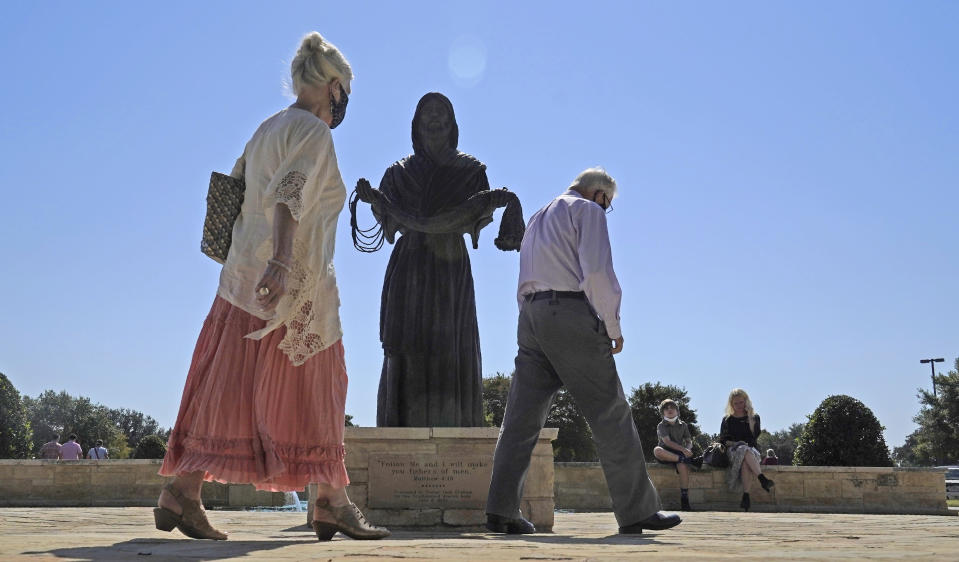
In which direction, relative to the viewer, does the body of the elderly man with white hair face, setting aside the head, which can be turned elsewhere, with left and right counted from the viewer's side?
facing away from the viewer and to the right of the viewer

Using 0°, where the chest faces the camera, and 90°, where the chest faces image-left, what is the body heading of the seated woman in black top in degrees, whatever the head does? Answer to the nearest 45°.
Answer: approximately 0°

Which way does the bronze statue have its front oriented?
toward the camera

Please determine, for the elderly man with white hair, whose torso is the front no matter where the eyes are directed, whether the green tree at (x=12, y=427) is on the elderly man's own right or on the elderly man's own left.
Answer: on the elderly man's own left

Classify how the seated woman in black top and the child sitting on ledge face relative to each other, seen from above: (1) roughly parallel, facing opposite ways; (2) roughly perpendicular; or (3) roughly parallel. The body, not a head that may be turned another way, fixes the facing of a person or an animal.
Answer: roughly parallel

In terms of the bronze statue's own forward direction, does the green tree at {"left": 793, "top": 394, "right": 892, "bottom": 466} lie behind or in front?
behind

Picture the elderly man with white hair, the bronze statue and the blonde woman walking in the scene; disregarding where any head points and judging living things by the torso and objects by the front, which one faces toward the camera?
the bronze statue

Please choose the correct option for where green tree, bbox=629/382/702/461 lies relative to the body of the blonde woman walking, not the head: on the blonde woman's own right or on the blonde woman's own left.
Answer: on the blonde woman's own left

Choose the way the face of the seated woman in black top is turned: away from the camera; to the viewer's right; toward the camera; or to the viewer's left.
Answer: toward the camera

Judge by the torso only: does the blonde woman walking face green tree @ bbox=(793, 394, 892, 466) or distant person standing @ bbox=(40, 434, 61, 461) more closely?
the green tree

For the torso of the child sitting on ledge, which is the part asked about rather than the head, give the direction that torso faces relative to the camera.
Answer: toward the camera

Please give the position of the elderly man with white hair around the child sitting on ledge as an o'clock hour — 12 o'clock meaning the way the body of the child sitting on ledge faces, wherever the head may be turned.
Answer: The elderly man with white hair is roughly at 12 o'clock from the child sitting on ledge.

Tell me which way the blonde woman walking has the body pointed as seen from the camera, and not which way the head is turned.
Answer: to the viewer's right

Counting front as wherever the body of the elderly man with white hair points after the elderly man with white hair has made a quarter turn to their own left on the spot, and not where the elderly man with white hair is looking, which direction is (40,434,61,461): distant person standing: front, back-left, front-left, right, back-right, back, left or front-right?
front

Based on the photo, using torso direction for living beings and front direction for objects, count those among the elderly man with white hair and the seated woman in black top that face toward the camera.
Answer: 1

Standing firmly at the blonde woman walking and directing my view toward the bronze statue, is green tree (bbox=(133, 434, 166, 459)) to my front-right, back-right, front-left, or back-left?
front-left

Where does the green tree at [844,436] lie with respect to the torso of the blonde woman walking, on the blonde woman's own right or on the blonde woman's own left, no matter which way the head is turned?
on the blonde woman's own left

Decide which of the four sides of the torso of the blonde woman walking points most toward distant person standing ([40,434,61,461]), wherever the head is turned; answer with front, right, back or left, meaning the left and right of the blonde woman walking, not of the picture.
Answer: left
